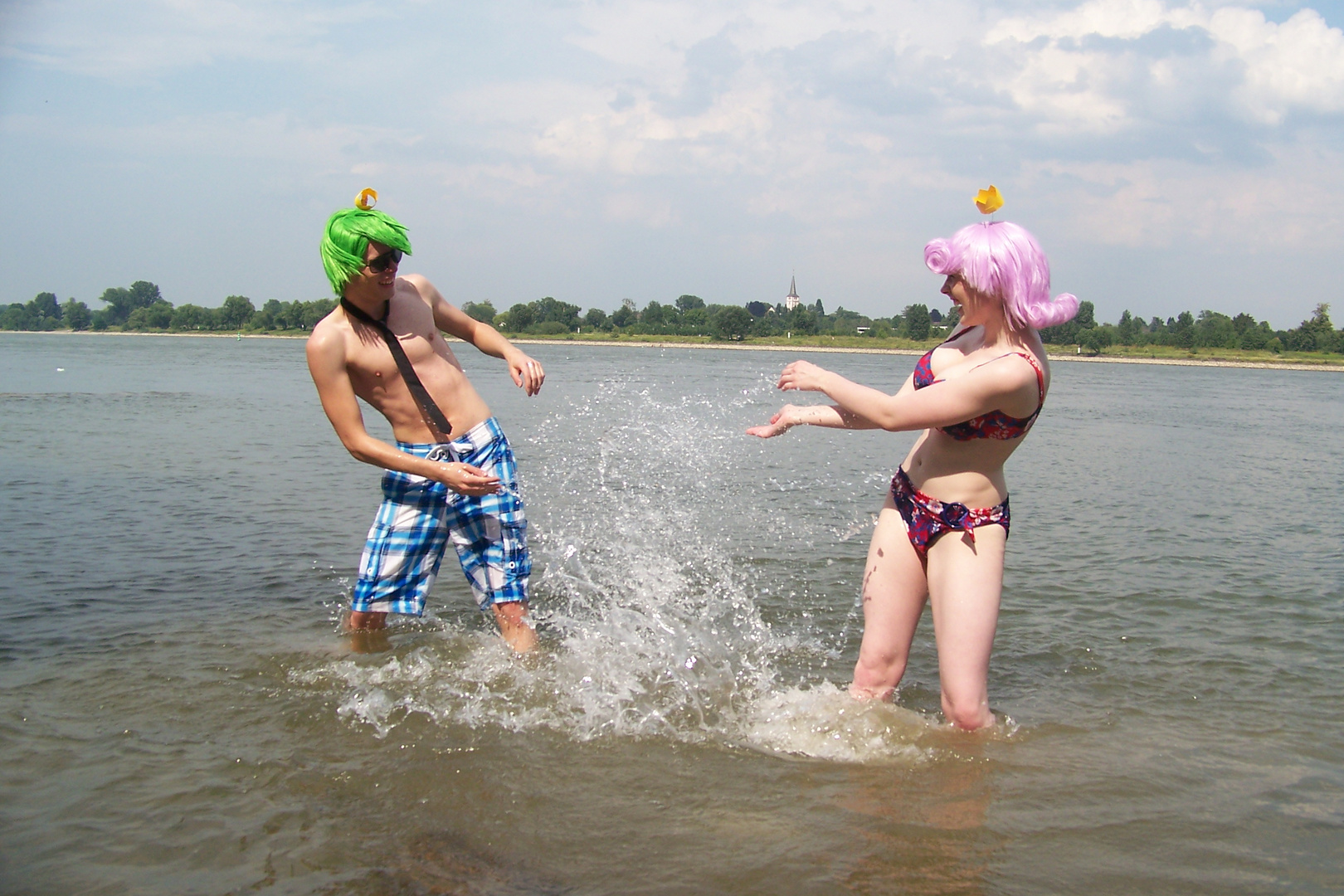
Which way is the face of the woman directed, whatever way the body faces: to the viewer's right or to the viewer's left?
to the viewer's left

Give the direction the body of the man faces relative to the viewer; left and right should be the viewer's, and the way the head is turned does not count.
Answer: facing the viewer and to the right of the viewer

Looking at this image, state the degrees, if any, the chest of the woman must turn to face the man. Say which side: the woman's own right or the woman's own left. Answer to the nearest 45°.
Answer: approximately 45° to the woman's own right

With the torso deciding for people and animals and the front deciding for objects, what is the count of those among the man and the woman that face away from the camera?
0

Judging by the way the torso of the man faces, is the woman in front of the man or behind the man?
in front
